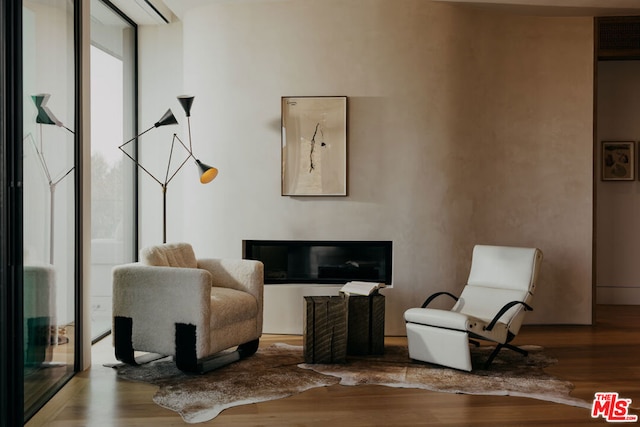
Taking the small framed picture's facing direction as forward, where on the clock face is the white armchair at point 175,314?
The white armchair is roughly at 1 o'clock from the small framed picture.

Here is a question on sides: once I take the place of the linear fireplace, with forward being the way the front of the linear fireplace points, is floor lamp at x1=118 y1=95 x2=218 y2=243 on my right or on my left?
on my right

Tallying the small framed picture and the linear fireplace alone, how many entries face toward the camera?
2

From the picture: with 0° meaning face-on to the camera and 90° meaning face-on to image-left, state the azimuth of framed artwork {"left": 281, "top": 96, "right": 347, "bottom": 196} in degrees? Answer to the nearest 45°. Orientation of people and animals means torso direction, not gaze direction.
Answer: approximately 0°

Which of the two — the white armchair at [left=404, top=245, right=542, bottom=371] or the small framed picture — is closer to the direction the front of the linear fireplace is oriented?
the white armchair

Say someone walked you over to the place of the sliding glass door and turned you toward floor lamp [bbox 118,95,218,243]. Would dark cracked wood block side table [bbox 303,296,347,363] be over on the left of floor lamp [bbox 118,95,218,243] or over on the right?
right

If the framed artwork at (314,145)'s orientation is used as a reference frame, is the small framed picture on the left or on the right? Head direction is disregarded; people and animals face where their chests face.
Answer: on its left

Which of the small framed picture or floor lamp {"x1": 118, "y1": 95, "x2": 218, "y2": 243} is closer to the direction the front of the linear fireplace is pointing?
the floor lamp

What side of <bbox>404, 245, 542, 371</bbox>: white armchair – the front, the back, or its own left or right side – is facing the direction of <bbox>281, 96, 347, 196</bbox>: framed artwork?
right

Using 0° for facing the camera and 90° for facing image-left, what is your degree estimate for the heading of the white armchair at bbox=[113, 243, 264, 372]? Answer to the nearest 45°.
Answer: approximately 315°

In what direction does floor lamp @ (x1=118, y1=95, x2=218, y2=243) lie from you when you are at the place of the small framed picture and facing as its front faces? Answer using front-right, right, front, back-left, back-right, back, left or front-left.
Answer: front-right

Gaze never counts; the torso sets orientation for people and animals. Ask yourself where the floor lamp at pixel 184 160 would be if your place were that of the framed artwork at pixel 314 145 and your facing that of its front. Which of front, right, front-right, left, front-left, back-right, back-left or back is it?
right

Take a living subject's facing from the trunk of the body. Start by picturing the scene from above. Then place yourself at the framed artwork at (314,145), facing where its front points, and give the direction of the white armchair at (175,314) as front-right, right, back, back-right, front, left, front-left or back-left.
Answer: front-right
